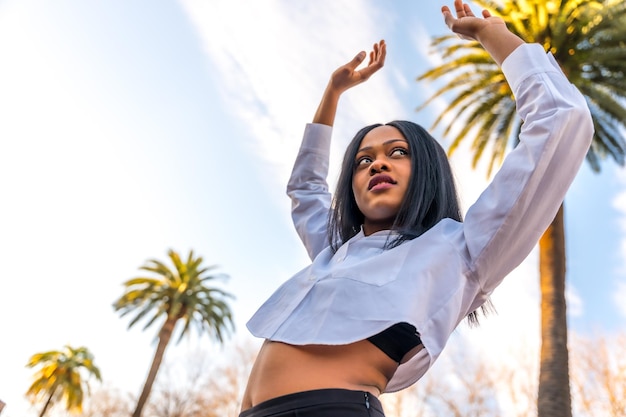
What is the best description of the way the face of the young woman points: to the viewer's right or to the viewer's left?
to the viewer's left

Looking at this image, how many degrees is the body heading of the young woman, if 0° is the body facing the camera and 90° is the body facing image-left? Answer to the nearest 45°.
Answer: approximately 45°
